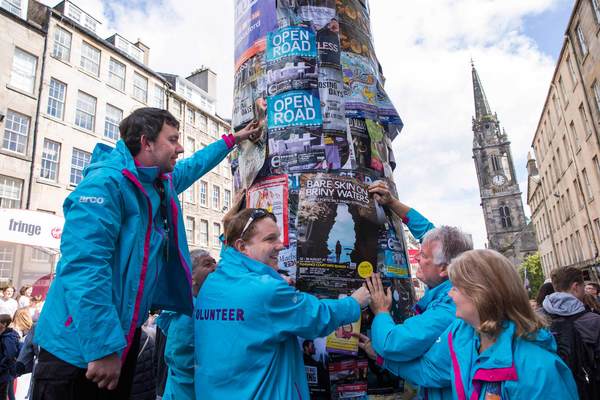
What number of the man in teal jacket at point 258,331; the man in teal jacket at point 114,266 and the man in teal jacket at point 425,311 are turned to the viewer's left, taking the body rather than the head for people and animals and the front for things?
1

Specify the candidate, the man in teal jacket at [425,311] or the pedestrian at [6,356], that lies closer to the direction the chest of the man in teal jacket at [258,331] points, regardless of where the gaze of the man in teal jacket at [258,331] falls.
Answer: the man in teal jacket

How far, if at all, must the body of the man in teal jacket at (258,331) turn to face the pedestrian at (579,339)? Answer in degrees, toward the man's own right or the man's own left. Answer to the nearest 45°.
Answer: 0° — they already face them

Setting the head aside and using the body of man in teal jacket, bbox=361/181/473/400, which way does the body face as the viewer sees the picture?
to the viewer's left

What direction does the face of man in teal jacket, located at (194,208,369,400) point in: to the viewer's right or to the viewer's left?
to the viewer's right

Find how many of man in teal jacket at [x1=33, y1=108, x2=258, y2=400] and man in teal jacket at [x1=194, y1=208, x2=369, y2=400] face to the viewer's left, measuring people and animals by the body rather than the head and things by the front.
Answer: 0

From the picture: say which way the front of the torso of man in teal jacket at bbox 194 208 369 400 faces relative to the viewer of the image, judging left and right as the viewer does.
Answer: facing away from the viewer and to the right of the viewer

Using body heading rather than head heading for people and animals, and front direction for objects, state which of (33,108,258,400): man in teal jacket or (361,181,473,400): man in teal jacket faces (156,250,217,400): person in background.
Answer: (361,181,473,400): man in teal jacket

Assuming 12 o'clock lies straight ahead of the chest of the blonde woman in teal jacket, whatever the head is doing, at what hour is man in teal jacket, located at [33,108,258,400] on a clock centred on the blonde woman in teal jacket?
The man in teal jacket is roughly at 1 o'clock from the blonde woman in teal jacket.

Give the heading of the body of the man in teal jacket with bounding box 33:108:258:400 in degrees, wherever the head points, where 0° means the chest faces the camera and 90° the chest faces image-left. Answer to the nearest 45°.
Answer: approximately 315°

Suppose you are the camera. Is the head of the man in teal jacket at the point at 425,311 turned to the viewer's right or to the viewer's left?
to the viewer's left

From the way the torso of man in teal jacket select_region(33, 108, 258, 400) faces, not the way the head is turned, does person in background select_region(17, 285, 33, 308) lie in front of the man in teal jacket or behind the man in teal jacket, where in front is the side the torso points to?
behind

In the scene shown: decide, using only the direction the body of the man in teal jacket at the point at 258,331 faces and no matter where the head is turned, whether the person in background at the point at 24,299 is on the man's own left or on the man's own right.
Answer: on the man's own left

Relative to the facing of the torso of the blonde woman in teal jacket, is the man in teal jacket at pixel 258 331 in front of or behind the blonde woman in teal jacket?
in front
